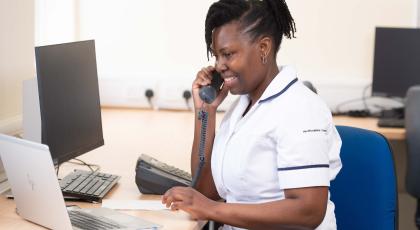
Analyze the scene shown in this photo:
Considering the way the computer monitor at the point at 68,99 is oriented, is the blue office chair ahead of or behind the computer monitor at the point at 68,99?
ahead

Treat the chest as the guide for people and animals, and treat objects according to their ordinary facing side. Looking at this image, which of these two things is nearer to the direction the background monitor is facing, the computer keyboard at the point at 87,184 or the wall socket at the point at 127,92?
the computer keyboard

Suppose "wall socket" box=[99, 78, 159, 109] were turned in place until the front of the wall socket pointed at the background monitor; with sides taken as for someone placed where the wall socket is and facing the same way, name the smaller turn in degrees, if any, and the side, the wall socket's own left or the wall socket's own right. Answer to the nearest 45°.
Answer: approximately 90° to the wall socket's own left

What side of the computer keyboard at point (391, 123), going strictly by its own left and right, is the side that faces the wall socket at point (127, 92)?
right

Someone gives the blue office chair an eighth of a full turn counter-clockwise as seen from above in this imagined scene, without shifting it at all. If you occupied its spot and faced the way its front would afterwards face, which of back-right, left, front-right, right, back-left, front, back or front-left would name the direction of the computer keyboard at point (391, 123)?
back

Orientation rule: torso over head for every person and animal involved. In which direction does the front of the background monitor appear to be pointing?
toward the camera

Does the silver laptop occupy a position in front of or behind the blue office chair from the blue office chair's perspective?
in front

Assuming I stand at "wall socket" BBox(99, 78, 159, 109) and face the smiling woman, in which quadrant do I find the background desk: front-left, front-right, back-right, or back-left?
front-left

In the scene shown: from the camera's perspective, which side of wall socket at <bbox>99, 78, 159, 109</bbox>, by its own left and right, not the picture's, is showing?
front

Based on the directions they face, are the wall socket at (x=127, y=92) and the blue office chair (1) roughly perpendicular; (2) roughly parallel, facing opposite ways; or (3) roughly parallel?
roughly perpendicular

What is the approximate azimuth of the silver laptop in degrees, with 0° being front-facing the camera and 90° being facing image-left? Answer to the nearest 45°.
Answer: approximately 225°
